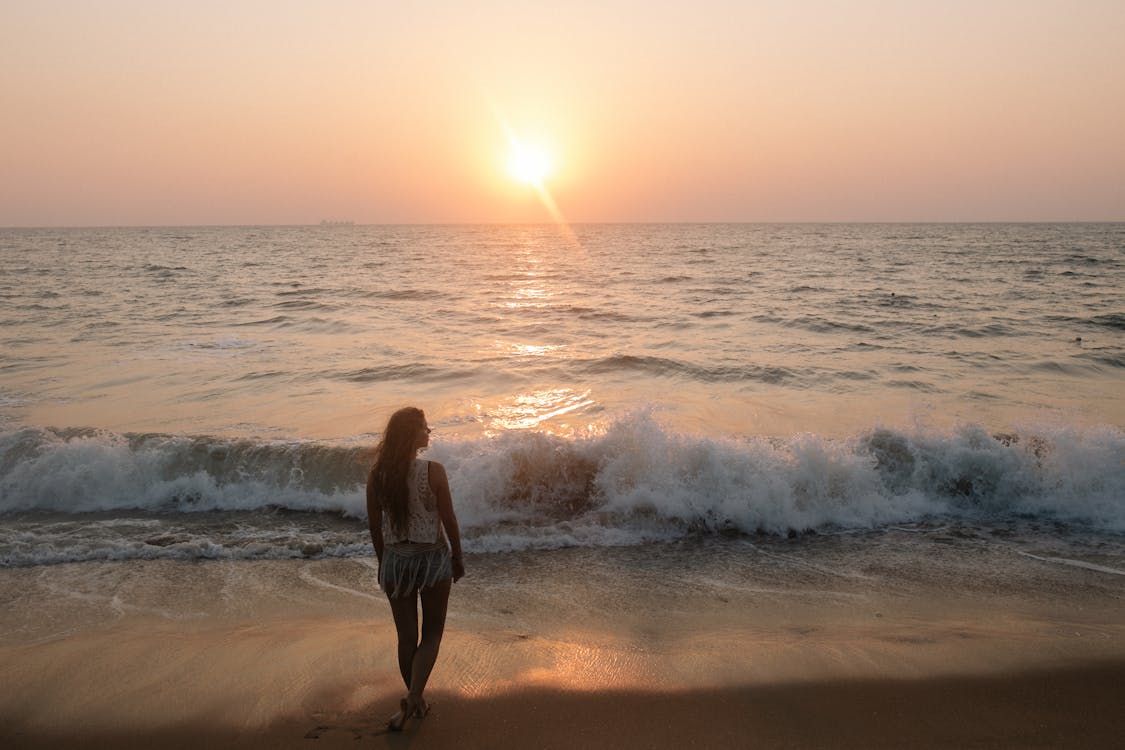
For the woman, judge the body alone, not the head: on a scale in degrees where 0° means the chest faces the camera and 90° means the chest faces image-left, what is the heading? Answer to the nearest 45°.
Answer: approximately 180°

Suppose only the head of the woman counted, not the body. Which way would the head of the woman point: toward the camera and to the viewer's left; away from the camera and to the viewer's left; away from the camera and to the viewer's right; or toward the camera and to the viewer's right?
away from the camera and to the viewer's right
